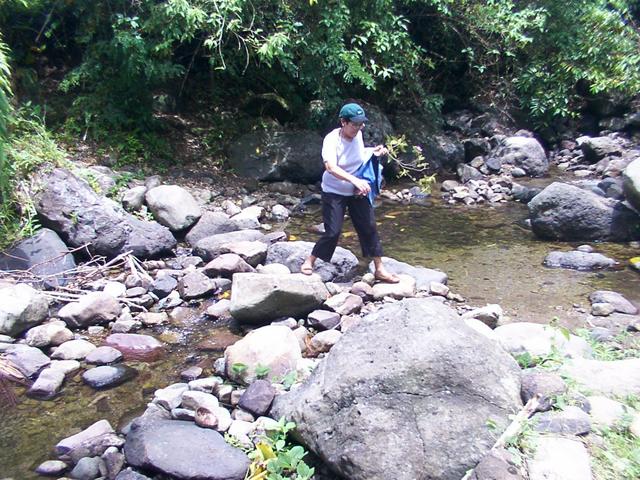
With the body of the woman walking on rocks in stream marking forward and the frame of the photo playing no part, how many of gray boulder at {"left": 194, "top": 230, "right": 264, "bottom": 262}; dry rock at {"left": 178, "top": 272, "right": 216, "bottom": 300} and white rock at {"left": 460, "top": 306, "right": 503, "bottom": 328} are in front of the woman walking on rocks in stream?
1

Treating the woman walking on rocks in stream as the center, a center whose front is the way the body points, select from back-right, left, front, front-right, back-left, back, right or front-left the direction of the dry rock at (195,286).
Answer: back-right

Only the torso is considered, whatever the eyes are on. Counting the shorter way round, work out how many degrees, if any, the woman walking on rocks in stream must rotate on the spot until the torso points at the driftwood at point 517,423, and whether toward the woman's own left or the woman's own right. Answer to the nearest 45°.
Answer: approximately 45° to the woman's own right

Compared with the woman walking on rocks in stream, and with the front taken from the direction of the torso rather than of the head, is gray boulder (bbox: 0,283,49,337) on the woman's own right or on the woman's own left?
on the woman's own right

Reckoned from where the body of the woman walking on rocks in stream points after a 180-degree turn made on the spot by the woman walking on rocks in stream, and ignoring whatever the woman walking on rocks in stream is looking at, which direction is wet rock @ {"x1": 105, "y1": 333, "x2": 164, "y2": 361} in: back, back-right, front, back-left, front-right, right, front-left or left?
left

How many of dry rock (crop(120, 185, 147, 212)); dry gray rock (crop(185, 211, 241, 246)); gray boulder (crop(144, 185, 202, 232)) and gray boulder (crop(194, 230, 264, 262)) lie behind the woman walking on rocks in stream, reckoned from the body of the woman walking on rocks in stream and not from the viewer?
4

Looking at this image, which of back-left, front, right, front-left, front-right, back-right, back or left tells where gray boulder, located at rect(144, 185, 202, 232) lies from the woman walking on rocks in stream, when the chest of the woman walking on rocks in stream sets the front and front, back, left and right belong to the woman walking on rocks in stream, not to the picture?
back

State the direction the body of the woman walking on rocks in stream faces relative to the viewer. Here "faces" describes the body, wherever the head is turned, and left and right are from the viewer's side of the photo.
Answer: facing the viewer and to the right of the viewer

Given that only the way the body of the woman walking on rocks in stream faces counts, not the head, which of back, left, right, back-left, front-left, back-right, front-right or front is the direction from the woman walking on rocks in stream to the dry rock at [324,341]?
front-right
